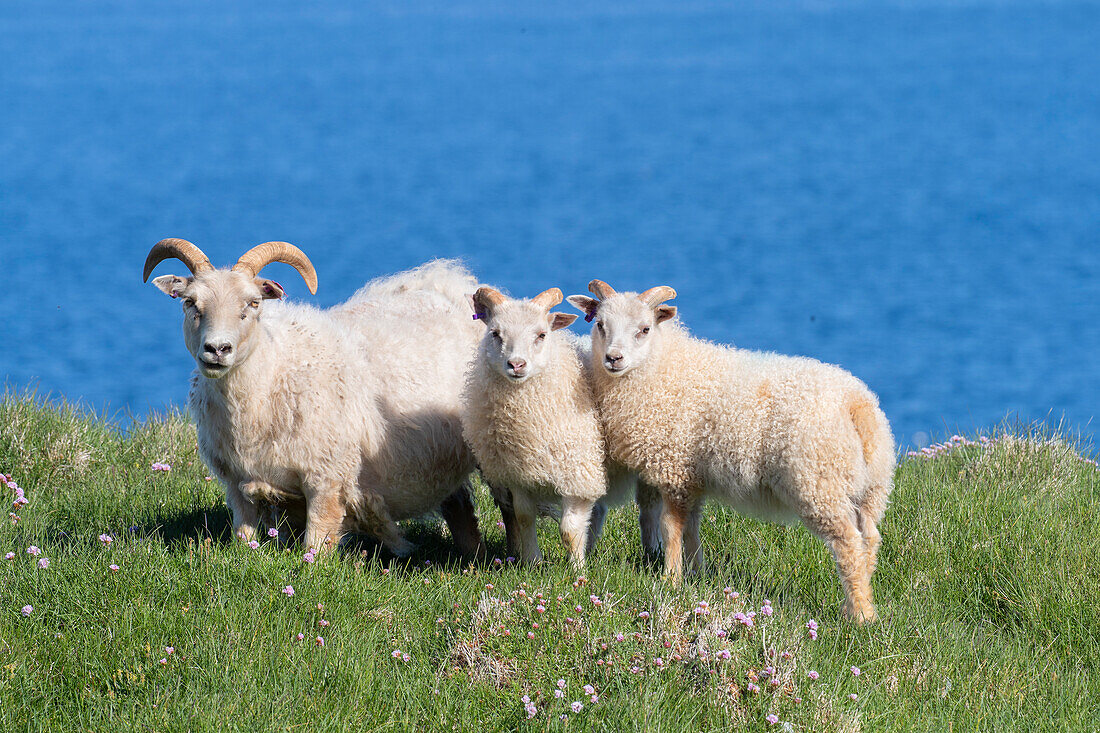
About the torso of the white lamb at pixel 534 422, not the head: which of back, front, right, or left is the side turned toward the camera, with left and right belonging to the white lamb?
front

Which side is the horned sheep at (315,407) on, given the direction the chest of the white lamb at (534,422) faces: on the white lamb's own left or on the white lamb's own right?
on the white lamb's own right

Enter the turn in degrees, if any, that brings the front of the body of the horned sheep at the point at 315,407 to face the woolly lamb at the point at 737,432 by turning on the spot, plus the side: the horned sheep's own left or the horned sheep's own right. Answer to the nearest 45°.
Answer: approximately 90° to the horned sheep's own left

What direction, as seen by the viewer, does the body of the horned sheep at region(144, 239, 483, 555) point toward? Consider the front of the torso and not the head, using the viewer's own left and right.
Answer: facing the viewer and to the left of the viewer

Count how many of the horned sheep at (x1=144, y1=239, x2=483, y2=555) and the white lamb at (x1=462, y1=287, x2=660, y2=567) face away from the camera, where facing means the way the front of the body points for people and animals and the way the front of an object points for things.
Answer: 0

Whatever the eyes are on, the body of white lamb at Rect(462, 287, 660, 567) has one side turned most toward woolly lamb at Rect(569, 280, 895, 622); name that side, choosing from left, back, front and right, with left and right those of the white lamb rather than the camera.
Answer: left
